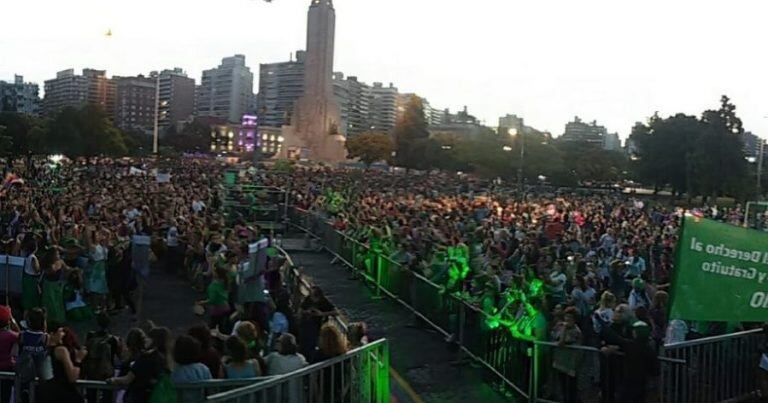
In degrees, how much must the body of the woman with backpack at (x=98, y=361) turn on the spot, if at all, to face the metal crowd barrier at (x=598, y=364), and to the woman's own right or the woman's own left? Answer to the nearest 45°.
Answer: approximately 90° to the woman's own right

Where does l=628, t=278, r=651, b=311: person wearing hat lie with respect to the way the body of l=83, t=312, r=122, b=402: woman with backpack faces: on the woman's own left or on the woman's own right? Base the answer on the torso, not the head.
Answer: on the woman's own right

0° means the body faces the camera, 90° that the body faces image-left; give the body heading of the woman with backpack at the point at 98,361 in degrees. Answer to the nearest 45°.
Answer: approximately 180°

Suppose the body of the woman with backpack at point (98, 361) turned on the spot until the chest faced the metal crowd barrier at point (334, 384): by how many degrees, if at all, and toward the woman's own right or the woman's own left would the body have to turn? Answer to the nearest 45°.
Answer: approximately 135° to the woman's own right
